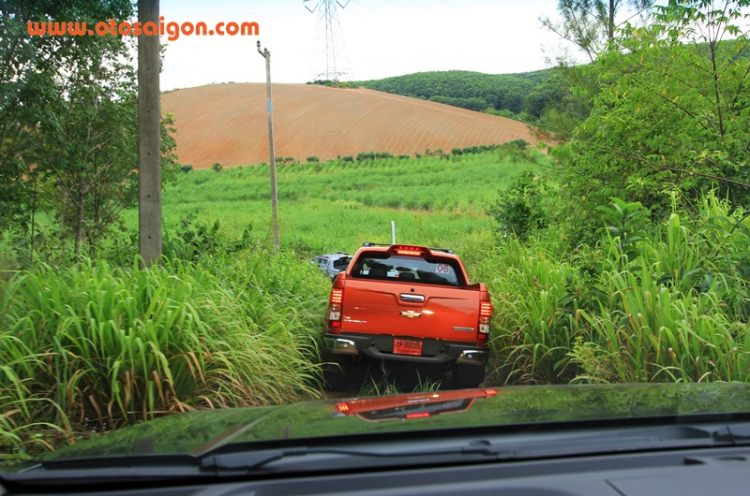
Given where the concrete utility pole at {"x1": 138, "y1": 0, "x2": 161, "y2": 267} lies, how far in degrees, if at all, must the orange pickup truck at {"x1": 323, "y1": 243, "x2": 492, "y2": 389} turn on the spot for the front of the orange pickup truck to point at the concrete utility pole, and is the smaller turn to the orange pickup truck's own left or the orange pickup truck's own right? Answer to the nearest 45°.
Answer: approximately 45° to the orange pickup truck's own left

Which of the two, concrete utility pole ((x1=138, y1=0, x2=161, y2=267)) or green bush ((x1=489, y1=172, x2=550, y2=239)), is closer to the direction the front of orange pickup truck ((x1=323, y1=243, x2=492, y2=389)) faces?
the green bush

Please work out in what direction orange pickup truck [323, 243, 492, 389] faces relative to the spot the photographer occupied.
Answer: facing away from the viewer

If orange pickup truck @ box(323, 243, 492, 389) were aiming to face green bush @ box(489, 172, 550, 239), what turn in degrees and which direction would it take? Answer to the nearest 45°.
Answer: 0° — it already faces it
